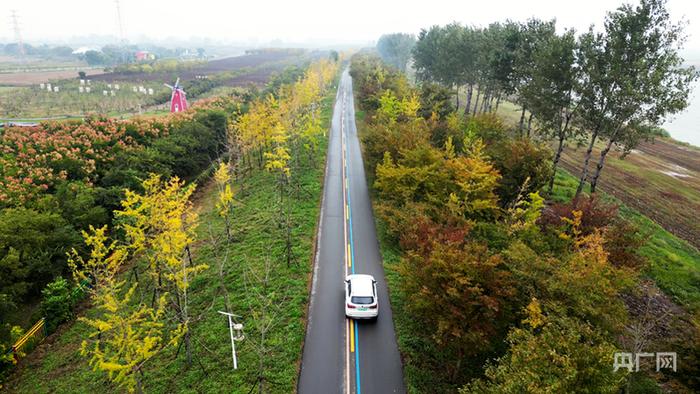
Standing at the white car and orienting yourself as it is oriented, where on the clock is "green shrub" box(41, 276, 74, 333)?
The green shrub is roughly at 9 o'clock from the white car.

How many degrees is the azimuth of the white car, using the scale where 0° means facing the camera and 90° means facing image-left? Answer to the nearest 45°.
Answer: approximately 180°

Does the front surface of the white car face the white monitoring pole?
no
